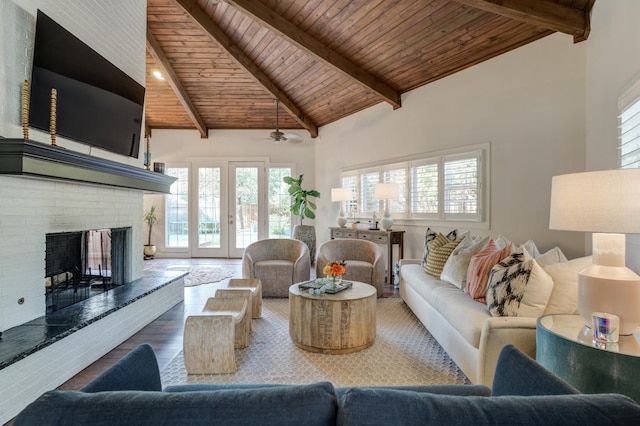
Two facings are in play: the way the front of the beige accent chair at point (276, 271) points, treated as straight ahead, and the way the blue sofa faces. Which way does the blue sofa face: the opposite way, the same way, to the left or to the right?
the opposite way

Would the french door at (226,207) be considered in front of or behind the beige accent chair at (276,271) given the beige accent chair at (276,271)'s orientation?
behind

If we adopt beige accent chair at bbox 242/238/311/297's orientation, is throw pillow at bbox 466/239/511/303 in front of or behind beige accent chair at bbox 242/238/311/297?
in front

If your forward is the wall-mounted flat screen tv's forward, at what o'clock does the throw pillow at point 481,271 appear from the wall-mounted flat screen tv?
The throw pillow is roughly at 12 o'clock from the wall-mounted flat screen tv.

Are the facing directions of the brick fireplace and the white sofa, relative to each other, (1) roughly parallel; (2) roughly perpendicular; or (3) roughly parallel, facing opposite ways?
roughly parallel, facing opposite ways

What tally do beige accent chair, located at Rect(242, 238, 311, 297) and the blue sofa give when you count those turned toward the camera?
1

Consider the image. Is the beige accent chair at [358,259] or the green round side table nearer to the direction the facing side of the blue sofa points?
the beige accent chair

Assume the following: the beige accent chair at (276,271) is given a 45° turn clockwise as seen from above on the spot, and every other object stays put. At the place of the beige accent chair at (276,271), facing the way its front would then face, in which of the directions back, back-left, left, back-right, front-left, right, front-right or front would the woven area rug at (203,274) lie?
right

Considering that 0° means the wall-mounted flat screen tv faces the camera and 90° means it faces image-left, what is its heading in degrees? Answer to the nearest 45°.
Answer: approximately 315°

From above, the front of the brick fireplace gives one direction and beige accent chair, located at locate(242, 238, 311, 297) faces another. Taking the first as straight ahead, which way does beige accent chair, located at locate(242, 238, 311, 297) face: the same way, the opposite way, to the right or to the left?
to the right

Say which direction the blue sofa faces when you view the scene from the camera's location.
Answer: facing away from the viewer

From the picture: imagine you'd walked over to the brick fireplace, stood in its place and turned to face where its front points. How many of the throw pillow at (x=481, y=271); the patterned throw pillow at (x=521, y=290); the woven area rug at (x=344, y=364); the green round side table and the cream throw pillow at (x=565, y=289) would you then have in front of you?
5

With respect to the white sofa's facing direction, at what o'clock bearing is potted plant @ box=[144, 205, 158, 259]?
The potted plant is roughly at 2 o'clock from the white sofa.

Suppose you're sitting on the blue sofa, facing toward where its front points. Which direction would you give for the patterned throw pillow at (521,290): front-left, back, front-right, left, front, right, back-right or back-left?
front-right

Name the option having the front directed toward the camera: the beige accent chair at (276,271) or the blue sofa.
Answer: the beige accent chair

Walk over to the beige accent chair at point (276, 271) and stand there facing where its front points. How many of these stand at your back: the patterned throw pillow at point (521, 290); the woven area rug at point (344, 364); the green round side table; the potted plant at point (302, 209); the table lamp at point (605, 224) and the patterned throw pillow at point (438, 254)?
1

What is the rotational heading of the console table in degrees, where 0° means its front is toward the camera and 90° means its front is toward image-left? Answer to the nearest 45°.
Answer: approximately 45°

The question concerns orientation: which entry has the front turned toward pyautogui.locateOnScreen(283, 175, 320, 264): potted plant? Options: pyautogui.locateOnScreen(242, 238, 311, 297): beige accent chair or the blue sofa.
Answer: the blue sofa

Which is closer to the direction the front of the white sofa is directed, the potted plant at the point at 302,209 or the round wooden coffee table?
the round wooden coffee table

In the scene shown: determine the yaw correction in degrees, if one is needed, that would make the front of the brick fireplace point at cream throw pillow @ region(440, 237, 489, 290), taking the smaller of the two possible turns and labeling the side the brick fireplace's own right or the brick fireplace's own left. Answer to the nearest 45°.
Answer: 0° — it already faces it

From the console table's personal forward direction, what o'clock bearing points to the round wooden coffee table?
The round wooden coffee table is roughly at 11 o'clock from the console table.

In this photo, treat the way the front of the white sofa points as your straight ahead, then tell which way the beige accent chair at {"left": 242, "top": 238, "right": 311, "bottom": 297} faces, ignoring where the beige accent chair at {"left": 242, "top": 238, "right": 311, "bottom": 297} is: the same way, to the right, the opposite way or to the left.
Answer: to the left

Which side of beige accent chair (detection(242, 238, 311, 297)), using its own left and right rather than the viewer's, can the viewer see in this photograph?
front

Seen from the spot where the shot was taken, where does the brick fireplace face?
facing the viewer and to the right of the viewer

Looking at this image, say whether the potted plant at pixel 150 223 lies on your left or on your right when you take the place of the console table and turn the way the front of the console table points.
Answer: on your right
